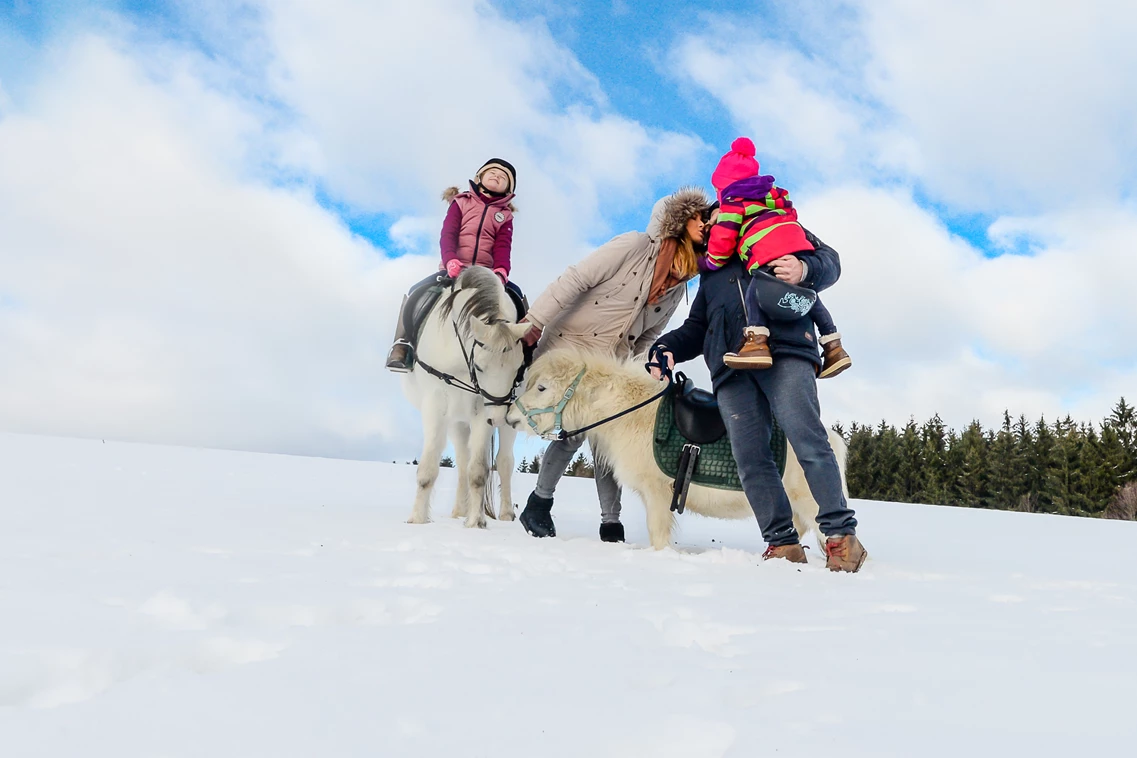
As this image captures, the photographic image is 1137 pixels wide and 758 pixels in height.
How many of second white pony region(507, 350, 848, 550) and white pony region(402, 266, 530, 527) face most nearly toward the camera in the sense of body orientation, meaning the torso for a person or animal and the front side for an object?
1

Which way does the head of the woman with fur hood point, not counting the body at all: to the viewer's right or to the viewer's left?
to the viewer's right

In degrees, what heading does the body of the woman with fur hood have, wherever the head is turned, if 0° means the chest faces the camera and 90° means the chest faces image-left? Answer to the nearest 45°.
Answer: approximately 315°

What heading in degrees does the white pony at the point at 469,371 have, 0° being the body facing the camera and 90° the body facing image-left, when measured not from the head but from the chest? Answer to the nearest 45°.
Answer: approximately 0°

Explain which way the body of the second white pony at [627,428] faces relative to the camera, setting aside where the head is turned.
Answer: to the viewer's left

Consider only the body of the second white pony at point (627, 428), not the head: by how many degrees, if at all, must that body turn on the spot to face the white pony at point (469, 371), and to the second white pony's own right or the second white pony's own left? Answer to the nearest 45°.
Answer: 0° — it already faces it

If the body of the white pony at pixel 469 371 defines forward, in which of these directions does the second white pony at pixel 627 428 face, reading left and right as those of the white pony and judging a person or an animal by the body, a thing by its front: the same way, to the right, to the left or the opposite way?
to the right
